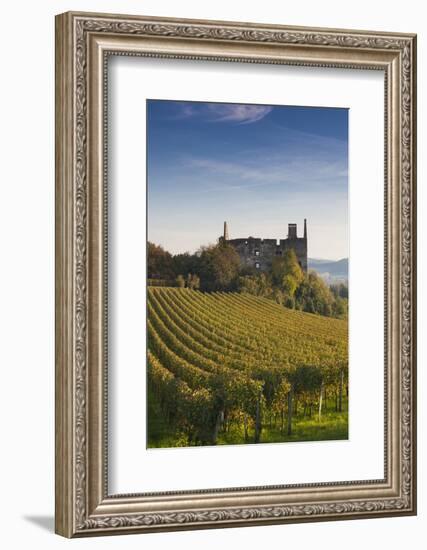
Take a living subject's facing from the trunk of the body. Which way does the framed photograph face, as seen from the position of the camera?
facing the viewer and to the right of the viewer
